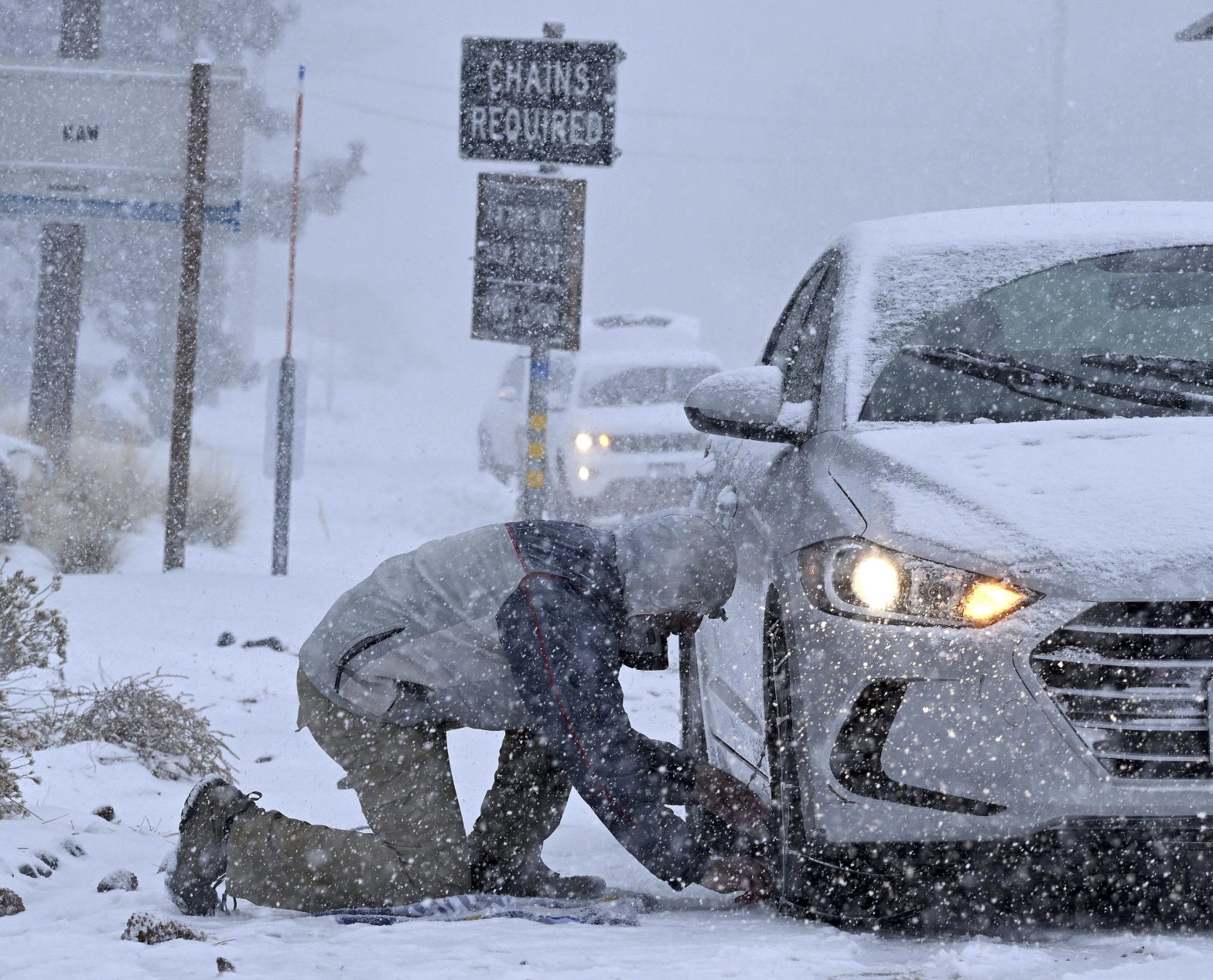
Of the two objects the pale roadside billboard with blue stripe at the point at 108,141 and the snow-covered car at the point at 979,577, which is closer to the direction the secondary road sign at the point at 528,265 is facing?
the snow-covered car

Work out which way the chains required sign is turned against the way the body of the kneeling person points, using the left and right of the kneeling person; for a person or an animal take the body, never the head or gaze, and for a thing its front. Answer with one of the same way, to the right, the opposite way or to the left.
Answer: to the right

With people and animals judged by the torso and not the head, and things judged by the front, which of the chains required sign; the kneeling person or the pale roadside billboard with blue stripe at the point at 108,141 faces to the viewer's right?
the kneeling person

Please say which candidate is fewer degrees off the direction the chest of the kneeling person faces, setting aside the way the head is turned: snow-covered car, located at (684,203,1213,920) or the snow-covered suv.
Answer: the snow-covered car

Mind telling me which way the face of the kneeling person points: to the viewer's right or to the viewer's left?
to the viewer's right

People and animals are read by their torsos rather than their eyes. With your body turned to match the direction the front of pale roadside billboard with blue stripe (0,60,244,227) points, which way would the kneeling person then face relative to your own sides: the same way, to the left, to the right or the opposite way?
to the left

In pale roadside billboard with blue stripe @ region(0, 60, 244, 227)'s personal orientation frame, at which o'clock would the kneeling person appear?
The kneeling person is roughly at 12 o'clock from the pale roadside billboard with blue stripe.

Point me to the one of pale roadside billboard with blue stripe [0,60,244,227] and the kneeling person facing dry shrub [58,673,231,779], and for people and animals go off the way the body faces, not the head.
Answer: the pale roadside billboard with blue stripe

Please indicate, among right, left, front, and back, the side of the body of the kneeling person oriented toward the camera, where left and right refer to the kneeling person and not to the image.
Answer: right

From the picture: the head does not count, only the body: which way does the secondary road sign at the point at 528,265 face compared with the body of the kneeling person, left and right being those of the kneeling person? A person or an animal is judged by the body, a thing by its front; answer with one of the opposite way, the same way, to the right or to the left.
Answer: to the right

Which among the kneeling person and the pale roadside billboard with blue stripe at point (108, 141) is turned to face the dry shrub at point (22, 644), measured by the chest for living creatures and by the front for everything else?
the pale roadside billboard with blue stripe
